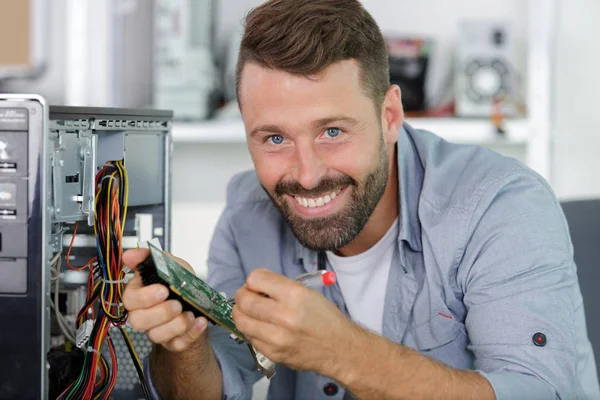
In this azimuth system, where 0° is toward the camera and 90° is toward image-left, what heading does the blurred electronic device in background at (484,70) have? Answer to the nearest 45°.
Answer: approximately 0°

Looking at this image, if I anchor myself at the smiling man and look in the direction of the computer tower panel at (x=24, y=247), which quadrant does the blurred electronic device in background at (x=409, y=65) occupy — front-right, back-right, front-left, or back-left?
back-right

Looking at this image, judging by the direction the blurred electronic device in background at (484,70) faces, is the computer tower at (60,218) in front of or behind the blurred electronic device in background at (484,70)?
in front

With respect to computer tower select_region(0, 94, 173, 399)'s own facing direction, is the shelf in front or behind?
behind

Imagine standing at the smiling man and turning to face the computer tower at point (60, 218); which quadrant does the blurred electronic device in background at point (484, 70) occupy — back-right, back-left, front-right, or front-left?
back-right

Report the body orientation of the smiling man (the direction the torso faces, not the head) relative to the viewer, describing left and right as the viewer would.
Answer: facing the viewer and to the left of the viewer

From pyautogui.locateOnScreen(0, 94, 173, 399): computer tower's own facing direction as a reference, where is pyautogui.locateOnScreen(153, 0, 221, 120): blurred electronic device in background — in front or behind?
behind

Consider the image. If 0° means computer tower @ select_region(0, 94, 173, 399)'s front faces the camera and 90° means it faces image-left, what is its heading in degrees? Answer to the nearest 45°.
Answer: approximately 45°

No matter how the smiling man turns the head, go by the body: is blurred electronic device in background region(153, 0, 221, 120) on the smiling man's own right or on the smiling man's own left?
on the smiling man's own right

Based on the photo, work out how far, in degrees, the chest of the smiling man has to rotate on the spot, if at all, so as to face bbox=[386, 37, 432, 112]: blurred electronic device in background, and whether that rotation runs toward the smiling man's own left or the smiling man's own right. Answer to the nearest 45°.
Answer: approximately 135° to the smiling man's own right
